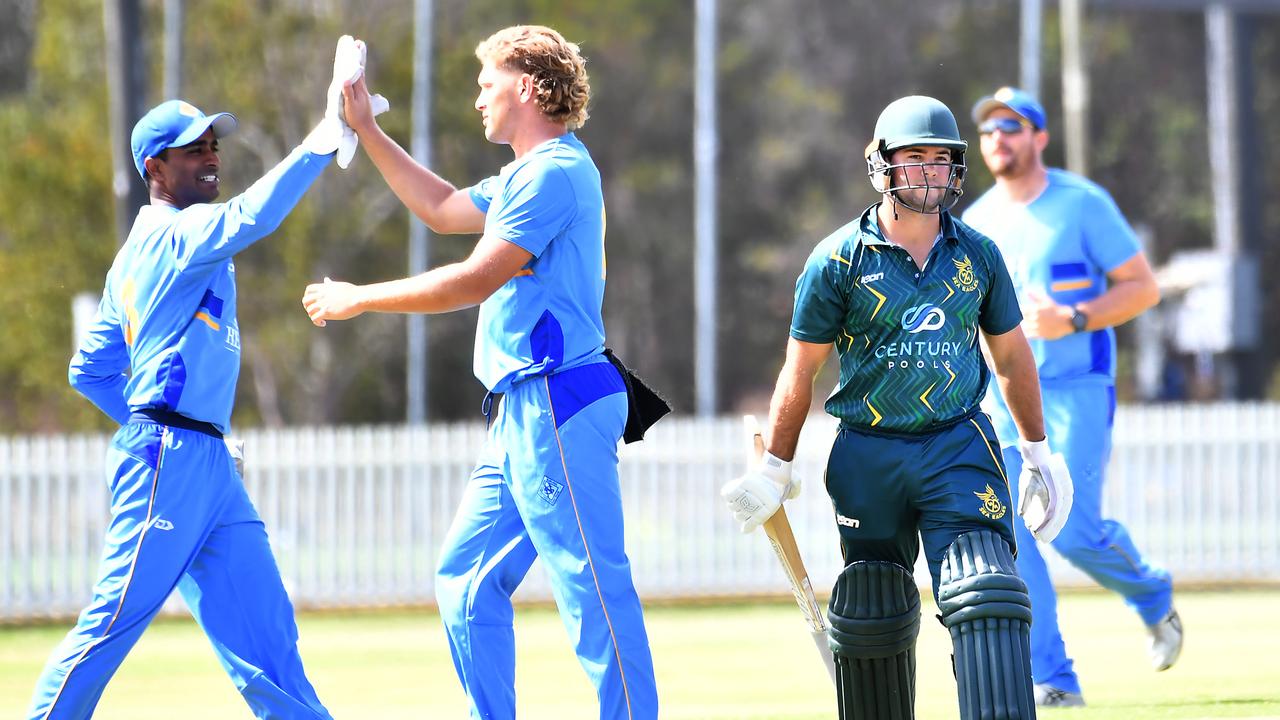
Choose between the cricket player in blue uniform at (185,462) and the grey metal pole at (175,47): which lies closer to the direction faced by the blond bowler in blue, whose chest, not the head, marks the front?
the cricket player in blue uniform

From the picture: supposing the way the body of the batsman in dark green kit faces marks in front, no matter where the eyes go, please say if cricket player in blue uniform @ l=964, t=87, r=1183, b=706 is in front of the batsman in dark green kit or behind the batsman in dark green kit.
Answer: behind

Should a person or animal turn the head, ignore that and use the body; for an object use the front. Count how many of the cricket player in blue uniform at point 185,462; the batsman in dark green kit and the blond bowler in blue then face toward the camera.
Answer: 1

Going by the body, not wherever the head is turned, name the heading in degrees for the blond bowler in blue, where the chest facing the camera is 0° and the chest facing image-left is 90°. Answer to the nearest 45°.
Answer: approximately 90°

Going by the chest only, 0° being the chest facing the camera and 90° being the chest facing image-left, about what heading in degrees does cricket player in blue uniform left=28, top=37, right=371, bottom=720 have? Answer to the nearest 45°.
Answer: approximately 270°

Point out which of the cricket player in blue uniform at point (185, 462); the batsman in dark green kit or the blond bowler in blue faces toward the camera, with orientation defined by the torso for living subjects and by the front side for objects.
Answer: the batsman in dark green kit

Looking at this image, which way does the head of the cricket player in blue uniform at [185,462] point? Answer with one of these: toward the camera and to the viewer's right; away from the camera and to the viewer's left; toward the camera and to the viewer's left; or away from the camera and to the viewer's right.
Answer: toward the camera and to the viewer's right

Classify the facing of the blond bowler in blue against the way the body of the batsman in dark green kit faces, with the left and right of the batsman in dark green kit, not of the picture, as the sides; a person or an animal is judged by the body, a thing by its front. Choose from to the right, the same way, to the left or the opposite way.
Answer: to the right

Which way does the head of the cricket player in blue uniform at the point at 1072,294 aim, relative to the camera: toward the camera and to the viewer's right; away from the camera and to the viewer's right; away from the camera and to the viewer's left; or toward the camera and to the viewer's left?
toward the camera and to the viewer's left

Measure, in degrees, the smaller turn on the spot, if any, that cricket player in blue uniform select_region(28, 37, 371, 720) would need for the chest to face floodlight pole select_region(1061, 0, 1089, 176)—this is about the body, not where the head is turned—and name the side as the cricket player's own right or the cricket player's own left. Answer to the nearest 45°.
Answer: approximately 45° to the cricket player's own left

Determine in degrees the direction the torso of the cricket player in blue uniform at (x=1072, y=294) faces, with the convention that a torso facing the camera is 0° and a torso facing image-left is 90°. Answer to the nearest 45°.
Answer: approximately 45°

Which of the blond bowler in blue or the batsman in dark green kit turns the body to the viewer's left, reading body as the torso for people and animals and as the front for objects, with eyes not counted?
the blond bowler in blue

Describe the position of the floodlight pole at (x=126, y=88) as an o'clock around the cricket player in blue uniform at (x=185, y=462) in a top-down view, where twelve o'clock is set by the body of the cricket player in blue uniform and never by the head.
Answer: The floodlight pole is roughly at 9 o'clock from the cricket player in blue uniform.

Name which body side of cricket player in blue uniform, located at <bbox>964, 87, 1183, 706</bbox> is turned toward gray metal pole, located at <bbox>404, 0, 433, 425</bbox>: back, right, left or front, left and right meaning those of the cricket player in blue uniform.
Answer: right

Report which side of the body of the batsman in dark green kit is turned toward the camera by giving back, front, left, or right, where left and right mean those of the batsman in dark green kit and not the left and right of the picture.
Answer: front

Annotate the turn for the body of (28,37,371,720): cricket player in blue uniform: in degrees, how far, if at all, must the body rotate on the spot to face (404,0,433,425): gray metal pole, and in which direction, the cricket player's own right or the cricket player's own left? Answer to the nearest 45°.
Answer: approximately 90° to the cricket player's own left
